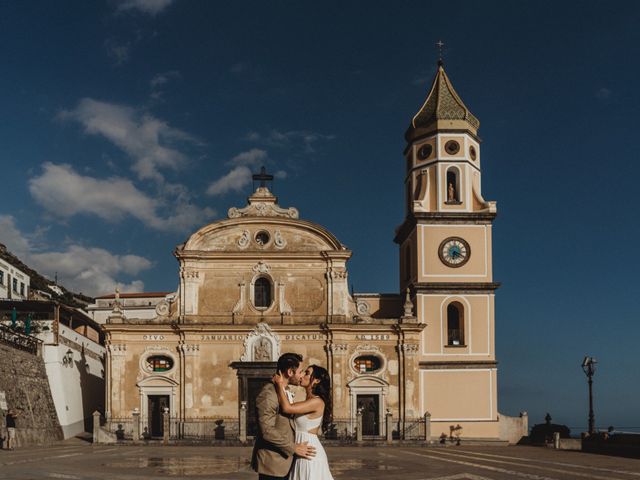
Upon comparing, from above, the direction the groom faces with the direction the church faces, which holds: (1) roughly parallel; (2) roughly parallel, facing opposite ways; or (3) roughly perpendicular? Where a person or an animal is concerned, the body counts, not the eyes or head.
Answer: roughly perpendicular

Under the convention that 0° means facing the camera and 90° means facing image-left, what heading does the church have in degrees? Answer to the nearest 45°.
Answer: approximately 0°

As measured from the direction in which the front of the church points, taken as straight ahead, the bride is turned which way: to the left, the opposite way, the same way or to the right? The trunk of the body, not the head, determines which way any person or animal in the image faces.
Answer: to the right

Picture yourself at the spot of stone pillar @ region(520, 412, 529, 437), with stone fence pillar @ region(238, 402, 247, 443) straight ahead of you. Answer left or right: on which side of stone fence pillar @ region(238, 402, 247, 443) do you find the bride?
left

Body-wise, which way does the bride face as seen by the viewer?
to the viewer's left

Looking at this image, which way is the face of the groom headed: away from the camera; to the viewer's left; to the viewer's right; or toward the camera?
to the viewer's right

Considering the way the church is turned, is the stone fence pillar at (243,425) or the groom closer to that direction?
the groom

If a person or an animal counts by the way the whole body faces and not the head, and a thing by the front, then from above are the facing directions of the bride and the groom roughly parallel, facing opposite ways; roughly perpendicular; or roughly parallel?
roughly parallel, facing opposite ways

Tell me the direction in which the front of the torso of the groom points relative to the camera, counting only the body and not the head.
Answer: to the viewer's right

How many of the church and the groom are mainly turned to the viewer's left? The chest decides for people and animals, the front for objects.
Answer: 0

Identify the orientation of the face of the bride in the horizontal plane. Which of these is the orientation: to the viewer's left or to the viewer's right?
to the viewer's left

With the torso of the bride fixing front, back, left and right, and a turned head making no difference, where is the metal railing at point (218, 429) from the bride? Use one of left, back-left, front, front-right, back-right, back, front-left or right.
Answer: right

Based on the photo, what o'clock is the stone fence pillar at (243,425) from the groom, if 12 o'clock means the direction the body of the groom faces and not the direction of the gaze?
The stone fence pillar is roughly at 9 o'clock from the groom.

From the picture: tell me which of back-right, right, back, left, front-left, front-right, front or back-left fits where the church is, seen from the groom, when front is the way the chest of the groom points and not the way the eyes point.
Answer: left

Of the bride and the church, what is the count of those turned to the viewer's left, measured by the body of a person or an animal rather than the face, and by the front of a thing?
1

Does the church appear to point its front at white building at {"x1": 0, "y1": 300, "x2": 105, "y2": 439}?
no

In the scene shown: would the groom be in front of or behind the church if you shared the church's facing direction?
in front
